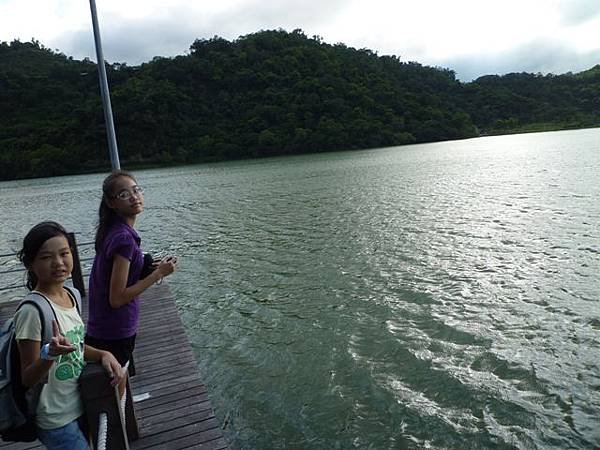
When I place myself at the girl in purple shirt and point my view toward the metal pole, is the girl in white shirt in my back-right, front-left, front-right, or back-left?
back-left

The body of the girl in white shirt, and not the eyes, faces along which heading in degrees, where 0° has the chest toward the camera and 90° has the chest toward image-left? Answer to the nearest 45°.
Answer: approximately 315°

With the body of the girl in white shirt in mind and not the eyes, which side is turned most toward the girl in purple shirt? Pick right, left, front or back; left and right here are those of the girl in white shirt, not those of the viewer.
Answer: left

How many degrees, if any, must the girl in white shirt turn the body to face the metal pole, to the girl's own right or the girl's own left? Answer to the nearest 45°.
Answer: approximately 135° to the girl's own left

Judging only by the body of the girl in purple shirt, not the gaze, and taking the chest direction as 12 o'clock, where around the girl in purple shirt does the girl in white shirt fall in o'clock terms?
The girl in white shirt is roughly at 4 o'clock from the girl in purple shirt.

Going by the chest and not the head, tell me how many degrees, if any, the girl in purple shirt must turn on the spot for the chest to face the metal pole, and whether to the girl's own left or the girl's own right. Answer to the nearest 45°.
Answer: approximately 90° to the girl's own left

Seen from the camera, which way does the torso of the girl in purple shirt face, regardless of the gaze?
to the viewer's right
